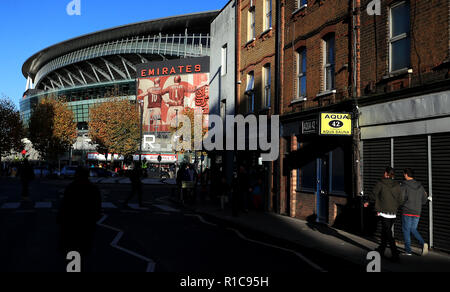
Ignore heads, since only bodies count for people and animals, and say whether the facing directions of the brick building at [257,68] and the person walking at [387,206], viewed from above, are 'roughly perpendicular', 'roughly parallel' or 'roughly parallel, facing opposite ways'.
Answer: roughly perpendicular

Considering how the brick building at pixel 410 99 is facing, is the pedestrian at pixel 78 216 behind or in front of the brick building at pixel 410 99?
in front

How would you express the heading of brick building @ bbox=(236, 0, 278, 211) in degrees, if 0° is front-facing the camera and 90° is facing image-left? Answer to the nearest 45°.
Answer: approximately 45°

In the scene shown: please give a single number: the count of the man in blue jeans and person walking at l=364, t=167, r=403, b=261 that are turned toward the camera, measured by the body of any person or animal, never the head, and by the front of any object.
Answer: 0

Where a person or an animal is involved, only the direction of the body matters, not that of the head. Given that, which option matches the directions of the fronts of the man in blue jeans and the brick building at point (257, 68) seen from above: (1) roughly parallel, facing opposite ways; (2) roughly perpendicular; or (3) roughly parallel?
roughly perpendicular

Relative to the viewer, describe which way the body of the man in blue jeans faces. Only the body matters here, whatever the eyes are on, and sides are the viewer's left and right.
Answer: facing away from the viewer and to the left of the viewer

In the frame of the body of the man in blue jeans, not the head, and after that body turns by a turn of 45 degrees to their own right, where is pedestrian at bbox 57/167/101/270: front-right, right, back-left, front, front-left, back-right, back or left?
back-left

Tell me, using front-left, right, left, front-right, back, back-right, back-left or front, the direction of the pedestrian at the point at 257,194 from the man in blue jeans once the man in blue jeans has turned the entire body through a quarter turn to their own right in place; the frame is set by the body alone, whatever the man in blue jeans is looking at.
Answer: left

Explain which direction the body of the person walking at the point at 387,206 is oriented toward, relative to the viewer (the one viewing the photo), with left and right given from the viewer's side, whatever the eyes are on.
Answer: facing away from the viewer and to the left of the viewer

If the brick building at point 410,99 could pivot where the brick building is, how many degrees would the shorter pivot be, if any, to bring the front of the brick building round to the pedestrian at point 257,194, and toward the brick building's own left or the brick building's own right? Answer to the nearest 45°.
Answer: approximately 90° to the brick building's own right

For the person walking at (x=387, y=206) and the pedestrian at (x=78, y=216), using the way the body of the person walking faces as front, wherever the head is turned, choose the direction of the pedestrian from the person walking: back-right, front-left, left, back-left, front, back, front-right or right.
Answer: left

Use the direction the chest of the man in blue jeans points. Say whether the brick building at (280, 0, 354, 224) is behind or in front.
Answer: in front
